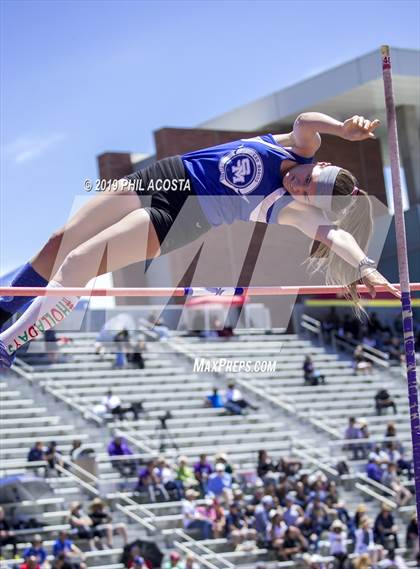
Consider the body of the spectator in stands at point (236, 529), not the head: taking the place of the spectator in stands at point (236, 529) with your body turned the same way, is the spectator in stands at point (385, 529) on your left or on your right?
on your left

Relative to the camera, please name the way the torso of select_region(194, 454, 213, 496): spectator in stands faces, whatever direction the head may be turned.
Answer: toward the camera

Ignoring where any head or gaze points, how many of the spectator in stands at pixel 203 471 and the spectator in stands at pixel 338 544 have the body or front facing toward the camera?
2

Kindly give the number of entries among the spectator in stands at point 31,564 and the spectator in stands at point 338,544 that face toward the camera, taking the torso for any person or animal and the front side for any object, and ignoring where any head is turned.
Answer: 2

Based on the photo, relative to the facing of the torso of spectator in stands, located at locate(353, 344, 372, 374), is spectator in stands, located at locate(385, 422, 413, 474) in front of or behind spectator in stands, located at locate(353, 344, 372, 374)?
in front

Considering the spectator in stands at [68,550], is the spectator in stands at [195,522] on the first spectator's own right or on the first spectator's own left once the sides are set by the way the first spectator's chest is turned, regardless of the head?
on the first spectator's own left

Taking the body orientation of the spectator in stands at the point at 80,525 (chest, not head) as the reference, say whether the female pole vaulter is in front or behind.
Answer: in front

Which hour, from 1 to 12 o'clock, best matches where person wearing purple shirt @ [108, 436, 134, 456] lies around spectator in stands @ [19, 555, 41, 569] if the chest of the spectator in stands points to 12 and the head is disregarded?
The person wearing purple shirt is roughly at 7 o'clock from the spectator in stands.

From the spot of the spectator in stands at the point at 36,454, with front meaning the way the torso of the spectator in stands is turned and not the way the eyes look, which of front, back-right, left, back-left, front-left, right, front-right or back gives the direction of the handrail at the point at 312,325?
left

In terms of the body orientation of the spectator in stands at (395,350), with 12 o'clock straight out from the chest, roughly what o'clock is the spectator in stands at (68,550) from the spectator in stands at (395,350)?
the spectator in stands at (68,550) is roughly at 1 o'clock from the spectator in stands at (395,350).

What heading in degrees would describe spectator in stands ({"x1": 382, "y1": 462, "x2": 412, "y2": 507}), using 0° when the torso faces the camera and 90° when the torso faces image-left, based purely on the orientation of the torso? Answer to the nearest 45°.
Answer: approximately 315°

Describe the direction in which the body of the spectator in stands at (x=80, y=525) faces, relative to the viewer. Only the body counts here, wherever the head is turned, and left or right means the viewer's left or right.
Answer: facing the viewer and to the right of the viewer
